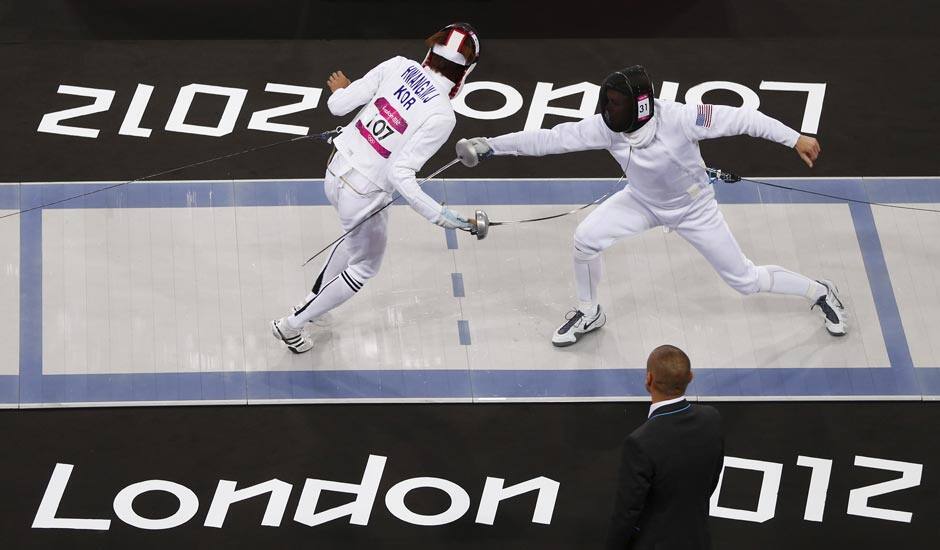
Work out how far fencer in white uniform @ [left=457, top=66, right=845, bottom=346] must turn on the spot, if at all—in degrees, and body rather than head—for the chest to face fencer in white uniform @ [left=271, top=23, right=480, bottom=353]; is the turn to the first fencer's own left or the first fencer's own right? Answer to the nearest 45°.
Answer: approximately 45° to the first fencer's own right

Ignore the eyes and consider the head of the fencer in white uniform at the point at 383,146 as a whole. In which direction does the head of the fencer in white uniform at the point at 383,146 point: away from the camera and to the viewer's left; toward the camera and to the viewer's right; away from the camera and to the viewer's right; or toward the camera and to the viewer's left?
away from the camera and to the viewer's right

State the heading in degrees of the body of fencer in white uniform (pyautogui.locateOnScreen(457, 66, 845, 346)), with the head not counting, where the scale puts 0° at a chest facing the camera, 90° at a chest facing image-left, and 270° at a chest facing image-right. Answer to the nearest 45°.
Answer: approximately 45°
